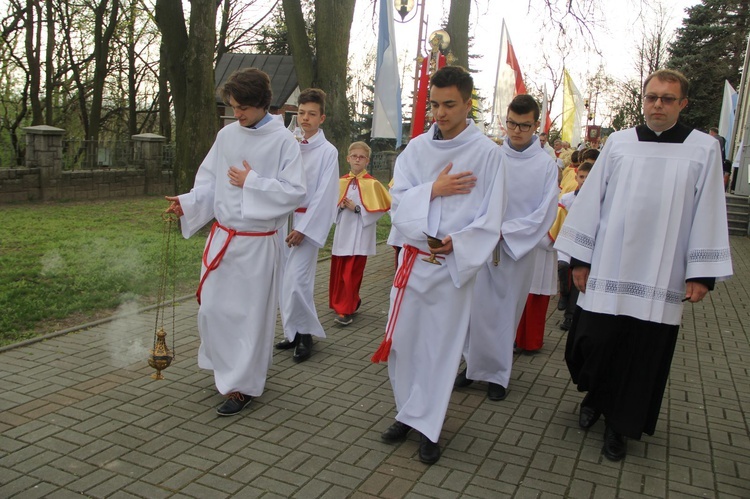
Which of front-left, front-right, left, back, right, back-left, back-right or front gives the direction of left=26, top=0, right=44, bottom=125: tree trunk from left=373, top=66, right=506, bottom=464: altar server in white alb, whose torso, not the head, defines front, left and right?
right

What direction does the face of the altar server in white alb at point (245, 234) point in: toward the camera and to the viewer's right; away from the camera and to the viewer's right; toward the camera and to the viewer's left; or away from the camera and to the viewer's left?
toward the camera and to the viewer's left

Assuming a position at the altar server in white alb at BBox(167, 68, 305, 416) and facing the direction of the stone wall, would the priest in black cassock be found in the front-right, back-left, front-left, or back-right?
back-right

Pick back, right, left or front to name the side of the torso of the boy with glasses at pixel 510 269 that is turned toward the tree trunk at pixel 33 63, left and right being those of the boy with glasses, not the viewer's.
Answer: right

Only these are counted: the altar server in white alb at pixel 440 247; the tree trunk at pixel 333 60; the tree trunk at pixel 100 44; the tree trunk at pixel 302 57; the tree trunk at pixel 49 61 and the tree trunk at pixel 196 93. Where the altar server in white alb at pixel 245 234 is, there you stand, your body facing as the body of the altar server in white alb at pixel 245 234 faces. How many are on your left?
1

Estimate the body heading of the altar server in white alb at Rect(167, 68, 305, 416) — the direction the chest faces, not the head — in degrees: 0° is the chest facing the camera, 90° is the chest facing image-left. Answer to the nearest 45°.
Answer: approximately 45°

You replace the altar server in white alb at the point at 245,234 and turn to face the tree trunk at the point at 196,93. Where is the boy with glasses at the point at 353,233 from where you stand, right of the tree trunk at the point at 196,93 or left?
right

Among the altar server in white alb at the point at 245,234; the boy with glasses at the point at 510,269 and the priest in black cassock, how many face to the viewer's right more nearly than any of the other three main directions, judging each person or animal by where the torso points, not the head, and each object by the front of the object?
0

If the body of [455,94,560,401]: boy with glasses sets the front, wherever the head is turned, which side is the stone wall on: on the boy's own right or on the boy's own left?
on the boy's own right

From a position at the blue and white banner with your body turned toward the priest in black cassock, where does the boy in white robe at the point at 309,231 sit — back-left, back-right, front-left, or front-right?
front-right

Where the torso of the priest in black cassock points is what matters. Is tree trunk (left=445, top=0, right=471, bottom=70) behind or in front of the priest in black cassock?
behind

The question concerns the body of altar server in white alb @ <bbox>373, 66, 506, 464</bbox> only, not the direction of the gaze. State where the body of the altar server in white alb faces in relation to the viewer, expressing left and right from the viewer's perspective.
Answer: facing the viewer and to the left of the viewer

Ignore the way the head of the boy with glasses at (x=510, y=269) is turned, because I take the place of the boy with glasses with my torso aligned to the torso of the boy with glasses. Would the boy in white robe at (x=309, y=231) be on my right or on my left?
on my right

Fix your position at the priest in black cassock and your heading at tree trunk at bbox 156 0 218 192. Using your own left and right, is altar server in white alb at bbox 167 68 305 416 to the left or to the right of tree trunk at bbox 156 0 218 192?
left

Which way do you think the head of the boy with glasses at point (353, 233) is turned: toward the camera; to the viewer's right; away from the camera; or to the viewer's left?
toward the camera

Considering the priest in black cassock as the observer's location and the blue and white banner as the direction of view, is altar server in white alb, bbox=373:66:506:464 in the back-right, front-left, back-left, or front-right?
front-left

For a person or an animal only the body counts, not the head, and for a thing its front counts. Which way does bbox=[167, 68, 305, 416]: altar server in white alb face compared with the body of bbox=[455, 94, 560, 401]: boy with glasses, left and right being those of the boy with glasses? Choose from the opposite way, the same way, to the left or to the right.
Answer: the same way

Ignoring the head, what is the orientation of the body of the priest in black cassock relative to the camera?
toward the camera

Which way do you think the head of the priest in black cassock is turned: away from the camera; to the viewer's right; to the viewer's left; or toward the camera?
toward the camera
